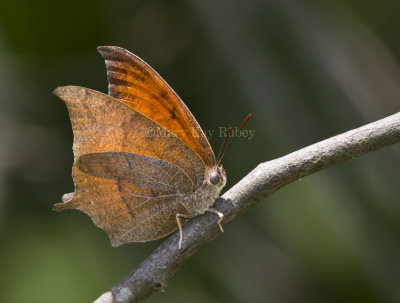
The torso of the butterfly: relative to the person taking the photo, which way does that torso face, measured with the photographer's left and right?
facing to the right of the viewer
